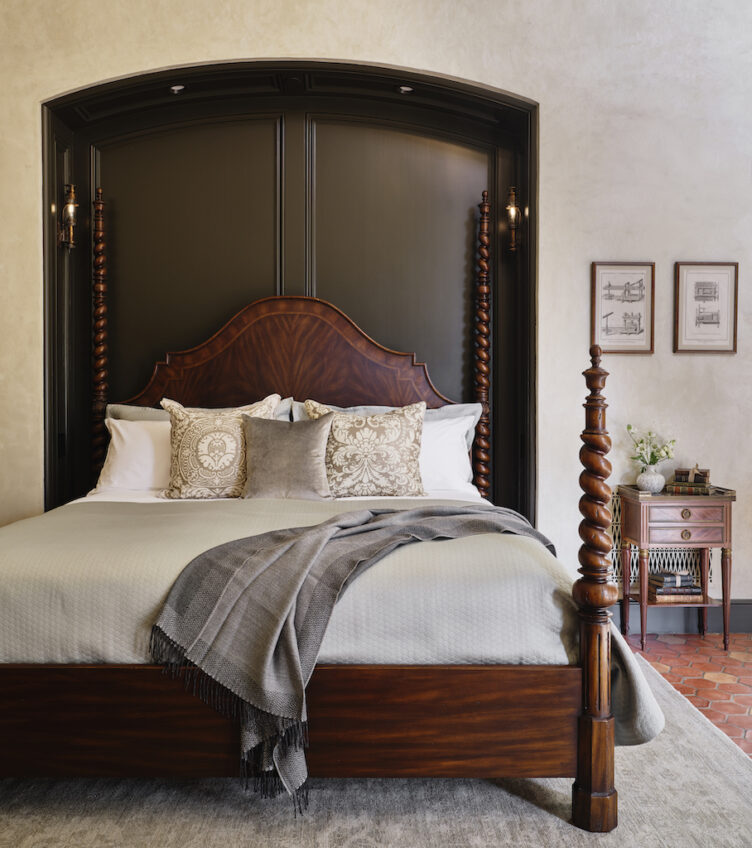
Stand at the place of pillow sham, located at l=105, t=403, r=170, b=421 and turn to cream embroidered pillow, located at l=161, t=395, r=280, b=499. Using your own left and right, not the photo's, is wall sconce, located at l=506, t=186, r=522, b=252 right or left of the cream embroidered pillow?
left

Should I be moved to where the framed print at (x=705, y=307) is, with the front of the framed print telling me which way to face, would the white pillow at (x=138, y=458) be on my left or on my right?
on my right

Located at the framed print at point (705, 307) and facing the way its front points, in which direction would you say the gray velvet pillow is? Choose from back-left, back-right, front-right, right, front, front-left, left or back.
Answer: front-right

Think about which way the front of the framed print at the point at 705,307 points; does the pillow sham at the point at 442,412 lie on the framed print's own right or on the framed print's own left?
on the framed print's own right

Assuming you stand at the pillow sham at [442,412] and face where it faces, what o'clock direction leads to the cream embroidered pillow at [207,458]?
The cream embroidered pillow is roughly at 2 o'clock from the pillow sham.

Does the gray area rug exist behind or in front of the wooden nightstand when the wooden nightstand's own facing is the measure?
in front

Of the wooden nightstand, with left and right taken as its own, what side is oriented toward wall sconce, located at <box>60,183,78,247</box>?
right

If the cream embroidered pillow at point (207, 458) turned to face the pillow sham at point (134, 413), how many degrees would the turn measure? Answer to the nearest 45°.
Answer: approximately 135° to its right

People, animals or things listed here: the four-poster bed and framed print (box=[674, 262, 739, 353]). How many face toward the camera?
2

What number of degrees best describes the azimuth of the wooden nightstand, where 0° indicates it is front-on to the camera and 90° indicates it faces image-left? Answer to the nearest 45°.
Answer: approximately 0°

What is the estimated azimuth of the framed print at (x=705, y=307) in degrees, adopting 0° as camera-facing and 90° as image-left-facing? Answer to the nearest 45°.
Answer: approximately 0°

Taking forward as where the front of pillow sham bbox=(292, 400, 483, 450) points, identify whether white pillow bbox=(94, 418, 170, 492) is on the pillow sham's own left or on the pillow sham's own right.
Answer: on the pillow sham's own right
